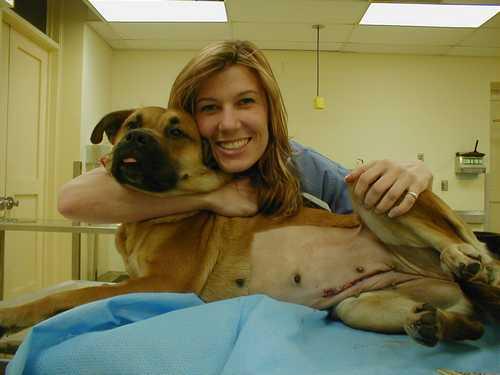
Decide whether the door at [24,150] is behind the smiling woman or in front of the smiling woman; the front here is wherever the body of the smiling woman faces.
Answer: behind

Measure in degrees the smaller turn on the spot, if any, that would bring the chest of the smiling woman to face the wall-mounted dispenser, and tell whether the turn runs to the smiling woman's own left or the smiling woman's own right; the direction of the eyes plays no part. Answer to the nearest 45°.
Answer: approximately 135° to the smiling woman's own left

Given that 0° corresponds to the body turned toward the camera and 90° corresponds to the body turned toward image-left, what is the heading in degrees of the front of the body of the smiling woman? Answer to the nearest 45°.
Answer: approximately 0°

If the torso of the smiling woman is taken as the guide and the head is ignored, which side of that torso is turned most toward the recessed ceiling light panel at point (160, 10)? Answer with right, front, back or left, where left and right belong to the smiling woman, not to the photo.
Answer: back

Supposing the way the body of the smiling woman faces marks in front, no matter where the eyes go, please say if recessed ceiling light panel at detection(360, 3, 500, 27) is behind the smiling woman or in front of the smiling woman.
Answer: behind
